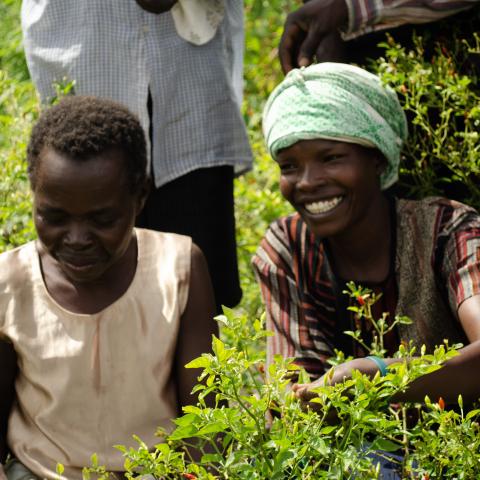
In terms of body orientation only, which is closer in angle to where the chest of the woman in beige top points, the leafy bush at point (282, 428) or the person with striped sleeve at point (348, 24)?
the leafy bush

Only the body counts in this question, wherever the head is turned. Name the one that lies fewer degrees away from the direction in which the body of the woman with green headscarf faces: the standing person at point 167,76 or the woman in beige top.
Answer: the woman in beige top

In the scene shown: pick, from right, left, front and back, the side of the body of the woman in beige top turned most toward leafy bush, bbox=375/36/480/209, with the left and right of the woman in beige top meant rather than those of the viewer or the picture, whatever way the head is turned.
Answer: left

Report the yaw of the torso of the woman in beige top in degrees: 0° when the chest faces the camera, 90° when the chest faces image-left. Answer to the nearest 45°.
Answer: approximately 0°

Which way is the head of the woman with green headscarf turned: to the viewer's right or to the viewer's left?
to the viewer's left
